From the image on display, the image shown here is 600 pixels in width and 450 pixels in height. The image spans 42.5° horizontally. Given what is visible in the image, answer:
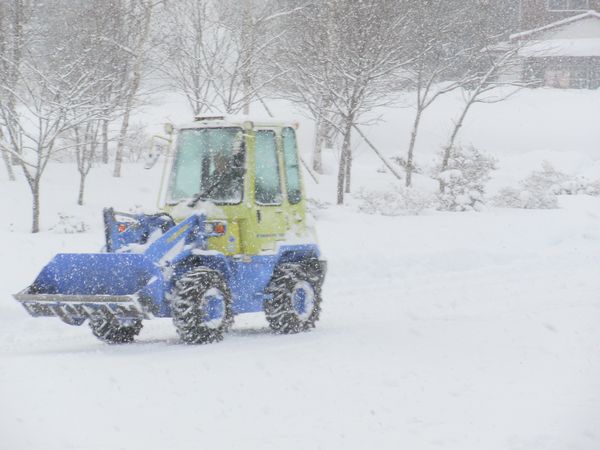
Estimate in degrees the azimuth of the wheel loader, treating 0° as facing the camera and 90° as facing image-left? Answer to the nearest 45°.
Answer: approximately 45°

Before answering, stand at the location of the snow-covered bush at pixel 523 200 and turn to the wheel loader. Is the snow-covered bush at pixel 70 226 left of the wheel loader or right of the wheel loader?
right

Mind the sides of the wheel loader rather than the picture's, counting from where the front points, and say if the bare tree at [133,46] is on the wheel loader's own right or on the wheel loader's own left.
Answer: on the wheel loader's own right

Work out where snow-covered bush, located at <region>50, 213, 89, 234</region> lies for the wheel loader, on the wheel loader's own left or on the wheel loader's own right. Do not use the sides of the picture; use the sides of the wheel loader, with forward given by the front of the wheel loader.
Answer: on the wheel loader's own right

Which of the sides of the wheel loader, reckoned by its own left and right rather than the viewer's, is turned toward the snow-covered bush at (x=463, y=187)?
back

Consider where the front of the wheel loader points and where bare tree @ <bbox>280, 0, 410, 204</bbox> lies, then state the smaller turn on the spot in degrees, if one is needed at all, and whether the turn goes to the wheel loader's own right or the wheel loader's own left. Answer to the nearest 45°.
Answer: approximately 135° to the wheel loader's own right

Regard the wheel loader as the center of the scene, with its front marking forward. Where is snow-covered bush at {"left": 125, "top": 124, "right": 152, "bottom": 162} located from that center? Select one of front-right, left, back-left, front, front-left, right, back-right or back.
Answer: back-right

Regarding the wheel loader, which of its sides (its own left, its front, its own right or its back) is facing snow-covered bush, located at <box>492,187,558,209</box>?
back

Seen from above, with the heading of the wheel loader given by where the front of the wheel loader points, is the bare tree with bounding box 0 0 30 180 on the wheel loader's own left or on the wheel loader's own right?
on the wheel loader's own right
